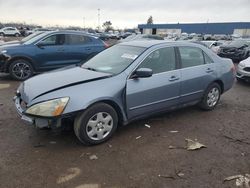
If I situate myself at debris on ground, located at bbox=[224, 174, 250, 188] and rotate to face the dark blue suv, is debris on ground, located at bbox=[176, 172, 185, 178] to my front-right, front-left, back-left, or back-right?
front-left

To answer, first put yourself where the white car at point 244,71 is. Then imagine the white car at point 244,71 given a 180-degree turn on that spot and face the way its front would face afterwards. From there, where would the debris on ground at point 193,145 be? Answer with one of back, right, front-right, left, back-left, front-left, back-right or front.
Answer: back-right

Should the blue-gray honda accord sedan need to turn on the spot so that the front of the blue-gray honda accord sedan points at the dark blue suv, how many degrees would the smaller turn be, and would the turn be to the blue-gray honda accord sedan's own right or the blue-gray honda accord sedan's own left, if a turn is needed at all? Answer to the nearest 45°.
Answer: approximately 90° to the blue-gray honda accord sedan's own right

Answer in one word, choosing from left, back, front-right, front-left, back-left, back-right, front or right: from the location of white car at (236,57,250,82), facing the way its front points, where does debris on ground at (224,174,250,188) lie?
front-left

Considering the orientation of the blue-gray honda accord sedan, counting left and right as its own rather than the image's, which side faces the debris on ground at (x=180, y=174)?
left

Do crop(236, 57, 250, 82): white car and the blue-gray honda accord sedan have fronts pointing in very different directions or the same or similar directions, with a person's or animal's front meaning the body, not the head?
same or similar directions

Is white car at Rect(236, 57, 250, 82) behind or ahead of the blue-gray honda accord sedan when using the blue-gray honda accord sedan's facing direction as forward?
behind

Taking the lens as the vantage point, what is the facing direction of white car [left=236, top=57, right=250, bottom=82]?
facing the viewer and to the left of the viewer

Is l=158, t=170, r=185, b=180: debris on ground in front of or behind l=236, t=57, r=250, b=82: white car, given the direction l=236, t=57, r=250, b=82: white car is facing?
in front

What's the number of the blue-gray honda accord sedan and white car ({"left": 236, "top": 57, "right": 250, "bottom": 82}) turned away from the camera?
0

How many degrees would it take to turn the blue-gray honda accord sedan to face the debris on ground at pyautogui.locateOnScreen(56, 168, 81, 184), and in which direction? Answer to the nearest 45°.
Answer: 0° — it already faces it

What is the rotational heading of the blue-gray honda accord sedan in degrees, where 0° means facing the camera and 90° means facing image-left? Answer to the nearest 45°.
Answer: approximately 45°

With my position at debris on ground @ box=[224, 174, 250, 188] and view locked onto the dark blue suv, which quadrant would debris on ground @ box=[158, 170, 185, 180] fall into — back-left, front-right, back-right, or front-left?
front-left

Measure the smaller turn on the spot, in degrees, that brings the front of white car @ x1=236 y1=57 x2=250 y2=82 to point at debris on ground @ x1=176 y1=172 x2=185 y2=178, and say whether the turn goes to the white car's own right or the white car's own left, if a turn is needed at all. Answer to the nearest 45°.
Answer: approximately 45° to the white car's own left

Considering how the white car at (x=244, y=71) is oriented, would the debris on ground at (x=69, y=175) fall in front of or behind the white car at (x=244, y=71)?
in front
